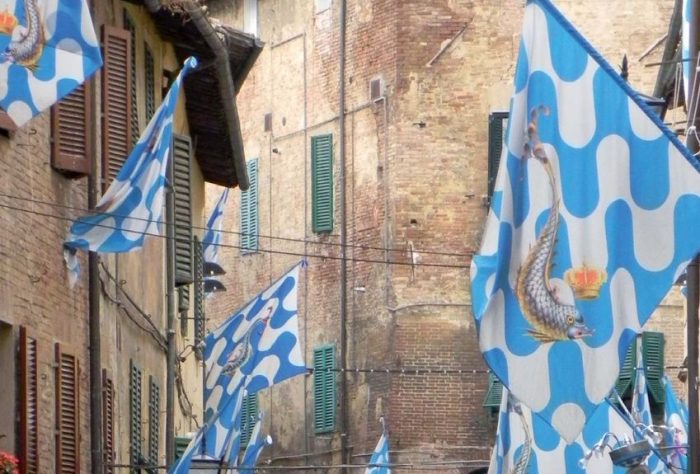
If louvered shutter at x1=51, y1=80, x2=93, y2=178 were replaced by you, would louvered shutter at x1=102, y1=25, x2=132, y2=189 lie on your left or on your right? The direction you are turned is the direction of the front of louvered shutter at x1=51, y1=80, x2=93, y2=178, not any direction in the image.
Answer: on your left

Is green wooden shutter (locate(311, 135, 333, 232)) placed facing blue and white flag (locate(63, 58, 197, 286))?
yes

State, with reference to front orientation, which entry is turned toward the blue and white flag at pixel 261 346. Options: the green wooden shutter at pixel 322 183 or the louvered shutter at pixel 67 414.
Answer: the green wooden shutter

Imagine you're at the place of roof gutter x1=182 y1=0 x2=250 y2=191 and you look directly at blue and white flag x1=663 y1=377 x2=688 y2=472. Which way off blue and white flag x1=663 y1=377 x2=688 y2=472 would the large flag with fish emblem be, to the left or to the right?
right

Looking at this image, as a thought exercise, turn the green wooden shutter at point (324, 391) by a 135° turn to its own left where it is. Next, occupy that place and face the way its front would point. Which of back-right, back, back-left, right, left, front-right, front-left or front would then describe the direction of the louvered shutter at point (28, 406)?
back-right

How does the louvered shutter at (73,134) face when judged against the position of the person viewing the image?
facing the viewer and to the right of the viewer

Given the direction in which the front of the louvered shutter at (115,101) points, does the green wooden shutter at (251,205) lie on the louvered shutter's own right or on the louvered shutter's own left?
on the louvered shutter's own left

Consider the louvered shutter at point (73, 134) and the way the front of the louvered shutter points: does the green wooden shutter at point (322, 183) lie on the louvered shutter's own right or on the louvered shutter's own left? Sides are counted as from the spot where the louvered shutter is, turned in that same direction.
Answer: on the louvered shutter's own left

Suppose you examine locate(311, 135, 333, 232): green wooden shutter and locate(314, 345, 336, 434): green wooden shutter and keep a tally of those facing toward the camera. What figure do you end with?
2

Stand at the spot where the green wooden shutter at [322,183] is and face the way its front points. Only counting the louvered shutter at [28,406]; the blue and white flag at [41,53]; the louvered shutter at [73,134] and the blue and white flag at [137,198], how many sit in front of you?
4
